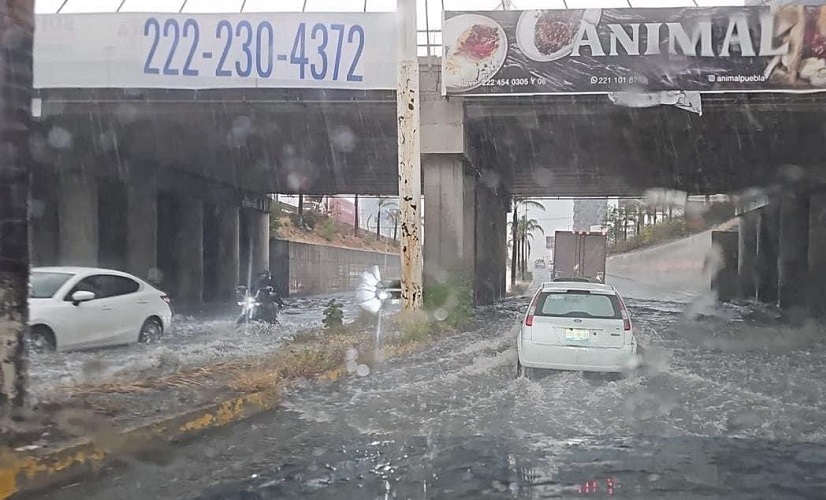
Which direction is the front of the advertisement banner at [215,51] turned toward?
toward the camera

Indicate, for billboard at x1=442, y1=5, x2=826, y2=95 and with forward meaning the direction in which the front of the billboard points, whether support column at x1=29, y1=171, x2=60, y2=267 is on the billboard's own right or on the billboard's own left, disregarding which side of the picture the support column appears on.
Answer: on the billboard's own right

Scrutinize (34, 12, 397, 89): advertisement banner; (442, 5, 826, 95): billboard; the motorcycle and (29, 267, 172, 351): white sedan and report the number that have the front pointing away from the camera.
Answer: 0

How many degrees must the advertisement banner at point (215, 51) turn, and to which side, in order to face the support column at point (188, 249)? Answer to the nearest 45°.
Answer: approximately 180°

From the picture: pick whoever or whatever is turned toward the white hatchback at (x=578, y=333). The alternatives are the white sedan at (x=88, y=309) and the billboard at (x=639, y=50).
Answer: the billboard

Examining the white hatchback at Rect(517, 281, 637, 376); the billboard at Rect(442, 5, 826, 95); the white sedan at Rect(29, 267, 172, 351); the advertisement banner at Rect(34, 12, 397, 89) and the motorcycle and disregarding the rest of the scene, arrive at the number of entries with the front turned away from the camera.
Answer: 1

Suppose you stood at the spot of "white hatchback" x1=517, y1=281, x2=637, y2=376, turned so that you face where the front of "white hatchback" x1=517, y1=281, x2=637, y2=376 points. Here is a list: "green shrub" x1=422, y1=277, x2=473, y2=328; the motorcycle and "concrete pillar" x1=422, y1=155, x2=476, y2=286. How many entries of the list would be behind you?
0

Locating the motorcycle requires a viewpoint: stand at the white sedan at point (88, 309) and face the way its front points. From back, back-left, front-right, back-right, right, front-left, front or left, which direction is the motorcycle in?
back

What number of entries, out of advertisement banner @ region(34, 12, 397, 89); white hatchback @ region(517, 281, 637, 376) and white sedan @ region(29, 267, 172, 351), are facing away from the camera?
1

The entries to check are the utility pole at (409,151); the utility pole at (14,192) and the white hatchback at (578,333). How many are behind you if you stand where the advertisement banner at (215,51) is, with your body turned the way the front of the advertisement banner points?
0

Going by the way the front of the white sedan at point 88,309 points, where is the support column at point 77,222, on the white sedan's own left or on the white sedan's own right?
on the white sedan's own right

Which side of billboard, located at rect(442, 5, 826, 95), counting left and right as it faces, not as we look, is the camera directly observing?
front

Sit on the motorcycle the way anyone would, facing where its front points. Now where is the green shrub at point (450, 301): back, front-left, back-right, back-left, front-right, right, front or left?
back-left

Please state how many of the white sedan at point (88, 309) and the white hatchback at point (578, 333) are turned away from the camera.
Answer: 1

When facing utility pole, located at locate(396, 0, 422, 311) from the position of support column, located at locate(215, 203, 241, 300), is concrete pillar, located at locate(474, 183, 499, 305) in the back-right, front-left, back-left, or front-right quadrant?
front-left

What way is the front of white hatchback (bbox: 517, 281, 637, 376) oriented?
away from the camera

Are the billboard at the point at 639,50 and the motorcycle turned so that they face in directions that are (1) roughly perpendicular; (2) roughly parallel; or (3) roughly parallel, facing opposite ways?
roughly parallel

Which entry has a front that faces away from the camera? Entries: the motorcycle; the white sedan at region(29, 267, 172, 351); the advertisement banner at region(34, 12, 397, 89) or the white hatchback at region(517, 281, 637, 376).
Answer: the white hatchback at region(517, 281, 637, 376)

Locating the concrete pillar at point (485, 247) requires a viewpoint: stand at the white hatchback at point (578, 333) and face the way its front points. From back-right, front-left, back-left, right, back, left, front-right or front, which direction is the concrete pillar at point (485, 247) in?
front

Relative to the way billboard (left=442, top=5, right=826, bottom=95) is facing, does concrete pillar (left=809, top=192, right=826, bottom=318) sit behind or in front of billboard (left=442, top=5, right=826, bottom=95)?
behind

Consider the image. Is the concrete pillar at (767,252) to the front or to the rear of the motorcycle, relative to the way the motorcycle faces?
to the rear

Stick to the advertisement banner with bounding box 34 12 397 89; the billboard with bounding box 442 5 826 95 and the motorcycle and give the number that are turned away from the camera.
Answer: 0
